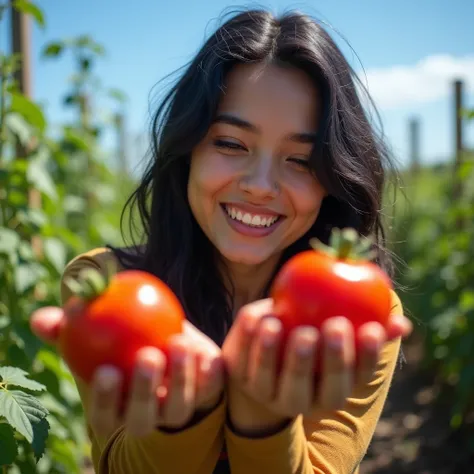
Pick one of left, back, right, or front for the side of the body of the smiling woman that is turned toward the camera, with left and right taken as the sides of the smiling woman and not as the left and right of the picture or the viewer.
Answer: front

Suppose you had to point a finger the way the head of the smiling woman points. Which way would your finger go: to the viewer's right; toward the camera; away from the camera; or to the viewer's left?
toward the camera
